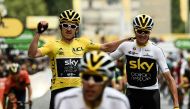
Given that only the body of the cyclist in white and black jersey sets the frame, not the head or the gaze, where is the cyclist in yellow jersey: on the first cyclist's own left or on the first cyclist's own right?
on the first cyclist's own right

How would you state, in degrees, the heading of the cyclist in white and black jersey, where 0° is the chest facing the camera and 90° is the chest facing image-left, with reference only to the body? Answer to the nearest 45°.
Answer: approximately 0°
